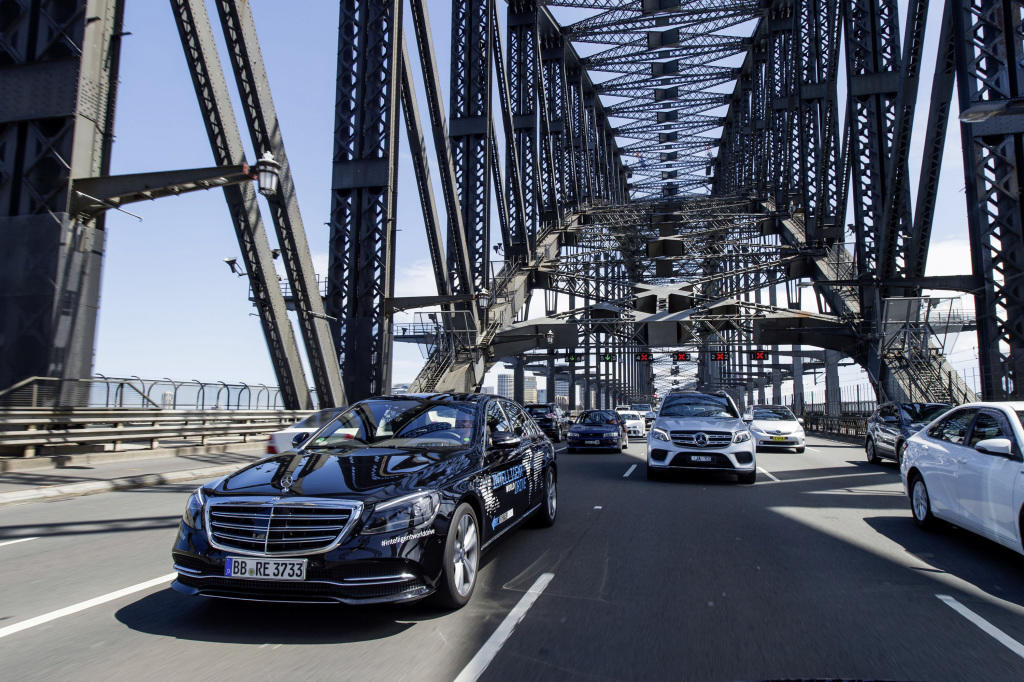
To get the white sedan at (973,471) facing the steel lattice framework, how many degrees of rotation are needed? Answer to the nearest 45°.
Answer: approximately 180°

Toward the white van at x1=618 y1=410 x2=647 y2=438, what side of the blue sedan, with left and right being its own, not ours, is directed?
back

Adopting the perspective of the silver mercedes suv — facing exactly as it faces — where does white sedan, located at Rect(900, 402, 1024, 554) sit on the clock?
The white sedan is roughly at 11 o'clock from the silver mercedes suv.

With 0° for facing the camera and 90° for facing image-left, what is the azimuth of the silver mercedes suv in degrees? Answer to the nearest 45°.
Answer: approximately 0°

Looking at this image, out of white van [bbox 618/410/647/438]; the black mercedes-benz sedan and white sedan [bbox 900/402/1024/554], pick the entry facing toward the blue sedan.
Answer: white van [bbox 618/410/647/438]

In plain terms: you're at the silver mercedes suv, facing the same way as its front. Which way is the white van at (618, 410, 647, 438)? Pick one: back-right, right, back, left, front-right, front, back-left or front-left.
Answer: back

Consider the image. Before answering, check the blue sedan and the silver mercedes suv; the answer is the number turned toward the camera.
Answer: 2

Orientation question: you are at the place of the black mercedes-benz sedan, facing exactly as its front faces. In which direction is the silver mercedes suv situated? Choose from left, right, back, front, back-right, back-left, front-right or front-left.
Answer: back

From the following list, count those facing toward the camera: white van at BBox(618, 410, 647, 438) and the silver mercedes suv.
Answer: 2

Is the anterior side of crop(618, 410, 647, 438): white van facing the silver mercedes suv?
yes
